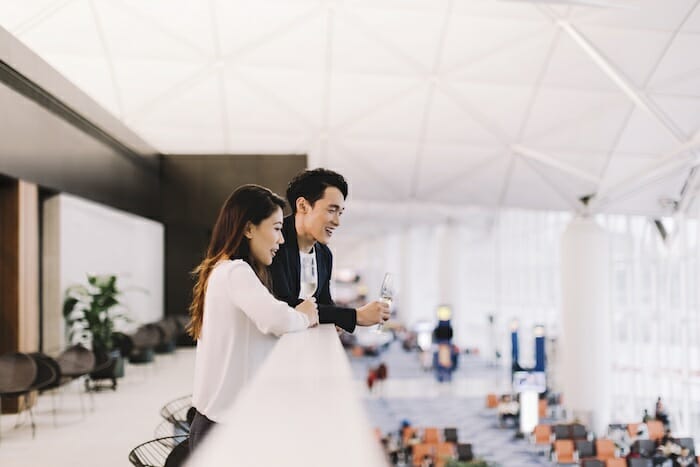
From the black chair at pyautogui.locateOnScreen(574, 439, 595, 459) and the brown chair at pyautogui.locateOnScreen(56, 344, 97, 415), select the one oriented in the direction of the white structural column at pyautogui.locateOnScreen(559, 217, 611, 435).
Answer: the black chair at pyautogui.locateOnScreen(574, 439, 595, 459)

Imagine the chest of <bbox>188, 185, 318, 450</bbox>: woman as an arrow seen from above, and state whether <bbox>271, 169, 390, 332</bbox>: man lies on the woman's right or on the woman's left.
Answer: on the woman's left

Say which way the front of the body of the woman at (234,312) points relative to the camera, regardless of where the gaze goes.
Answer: to the viewer's right

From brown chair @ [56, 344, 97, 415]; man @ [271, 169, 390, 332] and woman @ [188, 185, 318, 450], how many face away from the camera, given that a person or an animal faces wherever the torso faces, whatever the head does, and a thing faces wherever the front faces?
0

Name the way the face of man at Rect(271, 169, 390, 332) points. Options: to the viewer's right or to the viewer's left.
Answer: to the viewer's right

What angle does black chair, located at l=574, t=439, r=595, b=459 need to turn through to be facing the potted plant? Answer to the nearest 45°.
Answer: approximately 135° to its left

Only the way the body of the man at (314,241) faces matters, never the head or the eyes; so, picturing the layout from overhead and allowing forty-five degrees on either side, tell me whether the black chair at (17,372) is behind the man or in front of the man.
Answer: behind

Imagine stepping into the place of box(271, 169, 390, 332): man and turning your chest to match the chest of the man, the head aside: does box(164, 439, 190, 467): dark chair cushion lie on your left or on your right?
on your right

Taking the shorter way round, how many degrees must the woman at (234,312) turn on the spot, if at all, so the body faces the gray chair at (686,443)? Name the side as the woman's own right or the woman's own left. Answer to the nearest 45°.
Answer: approximately 45° to the woman's own left

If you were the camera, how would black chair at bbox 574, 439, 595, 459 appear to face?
facing away from the viewer
